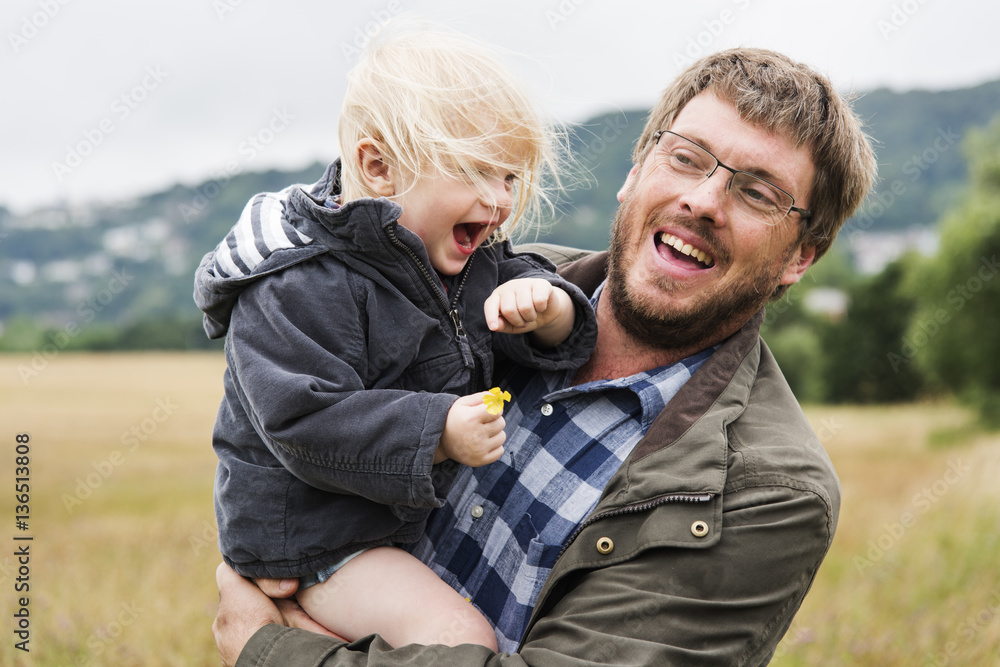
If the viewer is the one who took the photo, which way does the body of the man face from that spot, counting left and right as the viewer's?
facing the viewer and to the left of the viewer

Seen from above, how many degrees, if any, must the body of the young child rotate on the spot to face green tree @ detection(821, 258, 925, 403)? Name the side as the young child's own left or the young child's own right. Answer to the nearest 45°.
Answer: approximately 90° to the young child's own left

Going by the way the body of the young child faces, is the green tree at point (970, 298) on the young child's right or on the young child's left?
on the young child's left

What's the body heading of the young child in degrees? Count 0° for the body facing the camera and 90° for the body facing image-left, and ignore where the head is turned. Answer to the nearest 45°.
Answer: approximately 315°

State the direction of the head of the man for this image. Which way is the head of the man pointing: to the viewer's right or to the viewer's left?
to the viewer's left

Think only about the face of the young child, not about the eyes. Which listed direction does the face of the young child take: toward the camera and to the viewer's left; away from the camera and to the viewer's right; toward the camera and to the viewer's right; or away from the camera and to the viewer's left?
toward the camera and to the viewer's right
